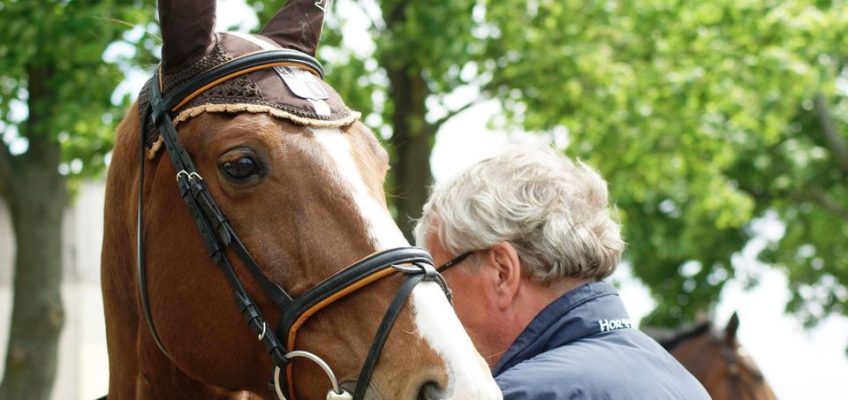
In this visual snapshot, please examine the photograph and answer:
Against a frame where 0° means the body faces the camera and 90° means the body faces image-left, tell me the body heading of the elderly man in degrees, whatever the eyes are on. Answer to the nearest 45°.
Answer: approximately 135°

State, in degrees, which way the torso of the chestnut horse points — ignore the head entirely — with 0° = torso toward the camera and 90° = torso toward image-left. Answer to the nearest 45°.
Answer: approximately 315°

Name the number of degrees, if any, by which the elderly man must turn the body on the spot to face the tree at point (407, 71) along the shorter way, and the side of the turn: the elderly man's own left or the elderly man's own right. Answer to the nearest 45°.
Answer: approximately 45° to the elderly man's own right

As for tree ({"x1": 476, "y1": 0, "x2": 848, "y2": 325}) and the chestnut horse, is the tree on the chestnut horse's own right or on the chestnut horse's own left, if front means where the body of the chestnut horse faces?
on the chestnut horse's own left

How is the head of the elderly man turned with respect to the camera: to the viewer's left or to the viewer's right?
to the viewer's left

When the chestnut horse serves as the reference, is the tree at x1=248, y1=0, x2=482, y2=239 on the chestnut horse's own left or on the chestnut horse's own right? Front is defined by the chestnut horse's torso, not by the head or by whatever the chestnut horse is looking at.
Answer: on the chestnut horse's own left

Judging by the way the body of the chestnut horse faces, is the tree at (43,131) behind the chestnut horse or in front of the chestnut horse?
behind
